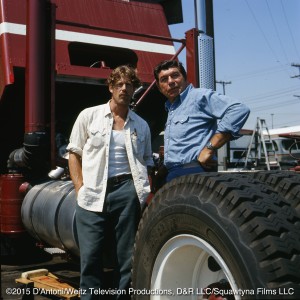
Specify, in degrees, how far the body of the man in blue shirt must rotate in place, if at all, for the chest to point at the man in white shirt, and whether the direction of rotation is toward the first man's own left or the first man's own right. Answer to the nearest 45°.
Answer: approximately 45° to the first man's own right

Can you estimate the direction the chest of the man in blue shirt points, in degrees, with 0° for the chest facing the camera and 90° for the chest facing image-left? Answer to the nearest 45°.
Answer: approximately 45°
